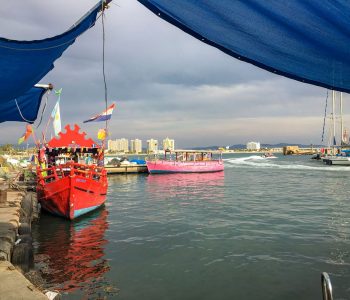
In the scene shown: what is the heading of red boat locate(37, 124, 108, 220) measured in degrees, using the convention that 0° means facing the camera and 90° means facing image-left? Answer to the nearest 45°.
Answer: approximately 0°

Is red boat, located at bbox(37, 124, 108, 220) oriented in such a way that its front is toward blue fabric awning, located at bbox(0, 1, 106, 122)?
yes

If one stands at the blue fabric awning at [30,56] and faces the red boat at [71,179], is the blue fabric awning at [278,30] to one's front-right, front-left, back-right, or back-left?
back-right

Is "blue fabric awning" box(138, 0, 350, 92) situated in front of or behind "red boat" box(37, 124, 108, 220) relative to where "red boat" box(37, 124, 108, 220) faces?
in front
